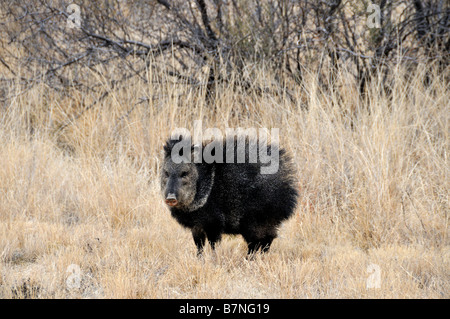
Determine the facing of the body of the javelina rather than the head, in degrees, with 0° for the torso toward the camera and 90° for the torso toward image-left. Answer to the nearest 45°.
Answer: approximately 45°
